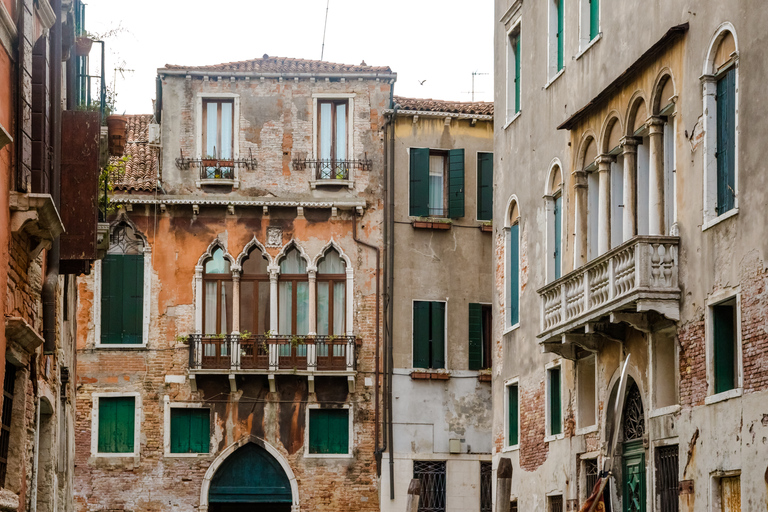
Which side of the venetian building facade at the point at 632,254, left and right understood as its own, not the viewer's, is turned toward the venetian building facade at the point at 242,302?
right

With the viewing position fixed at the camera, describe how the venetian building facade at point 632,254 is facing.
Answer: facing the viewer and to the left of the viewer

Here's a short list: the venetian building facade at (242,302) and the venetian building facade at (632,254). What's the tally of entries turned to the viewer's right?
0

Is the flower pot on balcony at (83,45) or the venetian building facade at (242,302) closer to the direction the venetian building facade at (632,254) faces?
the flower pot on balcony

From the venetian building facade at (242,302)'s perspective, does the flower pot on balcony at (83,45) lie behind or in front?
in front

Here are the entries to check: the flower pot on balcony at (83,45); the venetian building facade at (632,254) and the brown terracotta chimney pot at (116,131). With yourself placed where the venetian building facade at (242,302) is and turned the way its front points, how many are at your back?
0

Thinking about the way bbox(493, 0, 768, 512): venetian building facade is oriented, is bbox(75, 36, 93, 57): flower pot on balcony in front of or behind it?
in front

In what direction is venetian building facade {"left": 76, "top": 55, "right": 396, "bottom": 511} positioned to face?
toward the camera

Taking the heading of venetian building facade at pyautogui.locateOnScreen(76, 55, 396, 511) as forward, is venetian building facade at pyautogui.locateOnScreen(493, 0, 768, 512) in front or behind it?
in front

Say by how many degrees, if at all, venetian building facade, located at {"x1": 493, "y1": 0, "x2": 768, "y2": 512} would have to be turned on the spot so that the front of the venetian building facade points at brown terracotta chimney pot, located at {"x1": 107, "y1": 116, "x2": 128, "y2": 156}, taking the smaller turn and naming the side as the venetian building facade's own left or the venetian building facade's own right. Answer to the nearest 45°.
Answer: approximately 45° to the venetian building facade's own right

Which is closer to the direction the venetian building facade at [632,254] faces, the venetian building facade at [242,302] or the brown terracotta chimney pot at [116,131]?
the brown terracotta chimney pot
